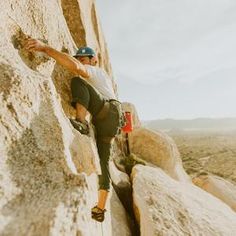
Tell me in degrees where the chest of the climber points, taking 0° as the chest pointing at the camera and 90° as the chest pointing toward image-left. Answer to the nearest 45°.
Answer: approximately 90°
